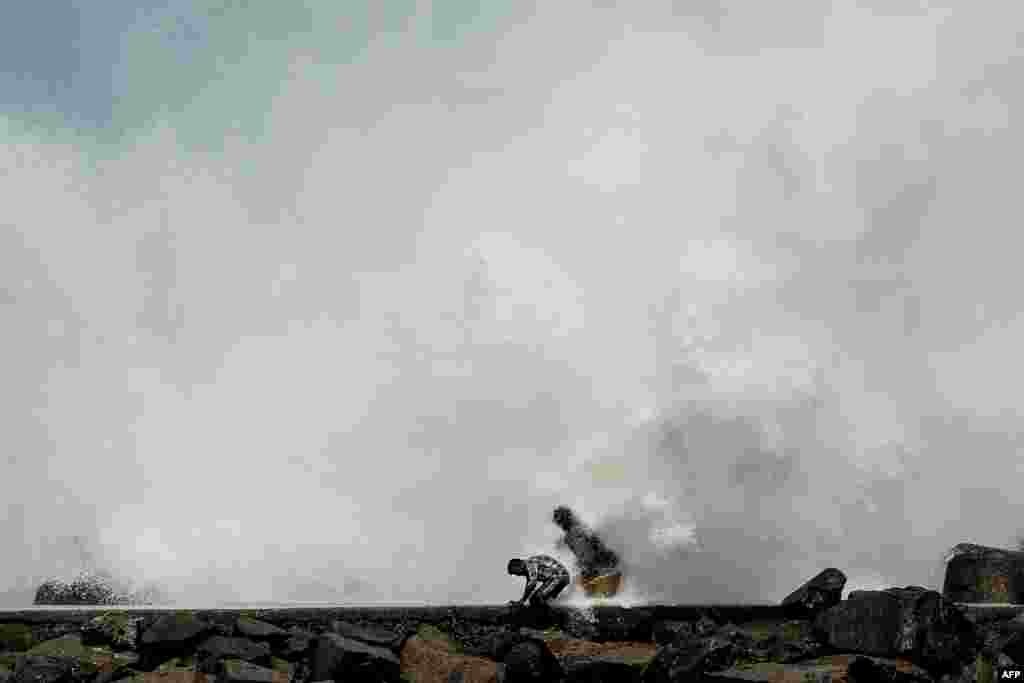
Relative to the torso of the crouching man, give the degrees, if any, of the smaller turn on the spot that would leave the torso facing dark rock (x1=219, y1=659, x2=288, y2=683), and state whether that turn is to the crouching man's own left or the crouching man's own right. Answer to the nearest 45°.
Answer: approximately 45° to the crouching man's own left

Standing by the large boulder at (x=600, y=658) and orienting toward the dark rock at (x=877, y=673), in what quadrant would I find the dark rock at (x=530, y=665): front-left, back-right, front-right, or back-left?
back-right

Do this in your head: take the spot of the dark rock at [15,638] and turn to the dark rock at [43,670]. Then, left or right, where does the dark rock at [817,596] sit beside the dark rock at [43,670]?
left

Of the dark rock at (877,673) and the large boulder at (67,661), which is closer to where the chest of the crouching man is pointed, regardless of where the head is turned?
the large boulder

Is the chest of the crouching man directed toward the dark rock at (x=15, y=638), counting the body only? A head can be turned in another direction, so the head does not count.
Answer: yes

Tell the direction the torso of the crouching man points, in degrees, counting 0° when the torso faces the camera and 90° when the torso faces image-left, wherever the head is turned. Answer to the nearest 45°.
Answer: approximately 90°

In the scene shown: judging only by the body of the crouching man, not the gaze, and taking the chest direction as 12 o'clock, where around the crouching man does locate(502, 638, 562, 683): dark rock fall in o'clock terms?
The dark rock is roughly at 9 o'clock from the crouching man.

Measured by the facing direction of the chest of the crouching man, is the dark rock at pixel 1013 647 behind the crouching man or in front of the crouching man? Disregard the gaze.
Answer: behind

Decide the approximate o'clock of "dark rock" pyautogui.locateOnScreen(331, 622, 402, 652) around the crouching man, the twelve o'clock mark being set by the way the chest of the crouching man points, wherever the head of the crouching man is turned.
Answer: The dark rock is roughly at 11 o'clock from the crouching man.

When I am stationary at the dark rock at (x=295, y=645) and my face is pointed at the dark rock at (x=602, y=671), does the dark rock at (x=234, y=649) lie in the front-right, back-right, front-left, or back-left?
back-right

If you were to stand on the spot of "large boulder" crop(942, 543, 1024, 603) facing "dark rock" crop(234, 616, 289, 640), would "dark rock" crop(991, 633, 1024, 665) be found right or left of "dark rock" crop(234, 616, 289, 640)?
left
